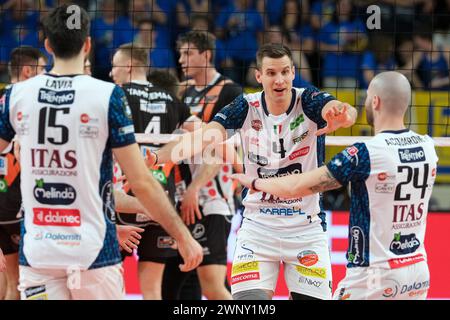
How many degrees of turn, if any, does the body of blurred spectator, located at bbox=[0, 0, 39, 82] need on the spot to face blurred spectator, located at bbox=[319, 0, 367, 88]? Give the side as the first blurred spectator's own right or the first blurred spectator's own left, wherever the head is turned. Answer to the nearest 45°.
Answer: approximately 90° to the first blurred spectator's own left

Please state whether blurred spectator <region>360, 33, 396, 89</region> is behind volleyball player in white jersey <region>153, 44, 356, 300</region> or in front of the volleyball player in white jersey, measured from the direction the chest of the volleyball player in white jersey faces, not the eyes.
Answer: behind

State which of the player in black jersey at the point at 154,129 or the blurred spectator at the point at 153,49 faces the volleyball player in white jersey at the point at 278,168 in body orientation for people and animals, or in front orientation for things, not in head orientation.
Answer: the blurred spectator

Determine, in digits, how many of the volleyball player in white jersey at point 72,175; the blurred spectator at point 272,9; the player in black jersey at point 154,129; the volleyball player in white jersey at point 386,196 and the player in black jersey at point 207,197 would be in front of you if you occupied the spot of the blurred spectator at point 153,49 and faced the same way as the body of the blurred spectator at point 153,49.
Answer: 4

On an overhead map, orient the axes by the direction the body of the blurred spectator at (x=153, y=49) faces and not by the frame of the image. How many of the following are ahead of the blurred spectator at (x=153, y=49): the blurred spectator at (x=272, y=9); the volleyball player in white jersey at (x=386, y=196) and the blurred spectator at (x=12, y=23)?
1

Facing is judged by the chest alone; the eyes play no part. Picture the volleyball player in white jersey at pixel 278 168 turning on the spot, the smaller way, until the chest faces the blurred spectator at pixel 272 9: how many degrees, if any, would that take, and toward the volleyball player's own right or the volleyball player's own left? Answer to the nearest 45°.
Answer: approximately 180°

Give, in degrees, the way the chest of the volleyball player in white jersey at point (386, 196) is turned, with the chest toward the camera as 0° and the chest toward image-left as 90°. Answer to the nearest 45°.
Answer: approximately 135°

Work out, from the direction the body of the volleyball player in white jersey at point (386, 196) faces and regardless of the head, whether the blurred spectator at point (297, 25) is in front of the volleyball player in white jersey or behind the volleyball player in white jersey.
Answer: in front

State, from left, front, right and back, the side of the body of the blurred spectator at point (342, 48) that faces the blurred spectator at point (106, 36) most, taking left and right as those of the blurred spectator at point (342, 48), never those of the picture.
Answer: right

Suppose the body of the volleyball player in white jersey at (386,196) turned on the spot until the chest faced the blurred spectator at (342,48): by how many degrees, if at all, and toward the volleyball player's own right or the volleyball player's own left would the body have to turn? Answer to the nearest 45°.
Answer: approximately 45° to the volleyball player's own right

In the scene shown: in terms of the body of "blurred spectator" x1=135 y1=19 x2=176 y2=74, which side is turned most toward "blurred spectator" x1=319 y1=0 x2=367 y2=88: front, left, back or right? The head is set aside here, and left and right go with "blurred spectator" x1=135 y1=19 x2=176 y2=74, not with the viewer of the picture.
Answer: left

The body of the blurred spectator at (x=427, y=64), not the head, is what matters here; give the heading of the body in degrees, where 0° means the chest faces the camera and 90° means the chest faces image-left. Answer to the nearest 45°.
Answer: approximately 0°
